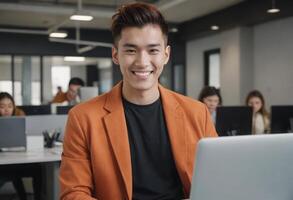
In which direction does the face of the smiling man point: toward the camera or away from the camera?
toward the camera

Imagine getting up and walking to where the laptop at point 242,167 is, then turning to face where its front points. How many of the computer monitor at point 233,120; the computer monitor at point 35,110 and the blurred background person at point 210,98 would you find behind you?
0

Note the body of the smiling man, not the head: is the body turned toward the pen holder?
no

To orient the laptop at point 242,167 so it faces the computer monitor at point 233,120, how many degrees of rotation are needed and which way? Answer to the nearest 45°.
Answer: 0° — it already faces it

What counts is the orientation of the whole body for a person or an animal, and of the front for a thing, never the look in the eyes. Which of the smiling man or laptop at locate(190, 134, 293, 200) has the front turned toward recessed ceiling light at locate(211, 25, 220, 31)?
the laptop

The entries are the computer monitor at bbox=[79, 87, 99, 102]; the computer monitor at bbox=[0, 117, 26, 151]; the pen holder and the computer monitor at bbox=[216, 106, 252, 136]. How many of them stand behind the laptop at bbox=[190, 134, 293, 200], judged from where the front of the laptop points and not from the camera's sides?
0

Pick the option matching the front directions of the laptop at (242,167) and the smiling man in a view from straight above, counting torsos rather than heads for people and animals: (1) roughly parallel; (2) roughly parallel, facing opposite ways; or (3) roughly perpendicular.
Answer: roughly parallel, facing opposite ways

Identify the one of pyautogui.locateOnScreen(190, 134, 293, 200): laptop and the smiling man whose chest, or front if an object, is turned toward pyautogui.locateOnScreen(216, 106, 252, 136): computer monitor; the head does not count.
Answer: the laptop

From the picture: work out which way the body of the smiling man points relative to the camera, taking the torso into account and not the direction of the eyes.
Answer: toward the camera

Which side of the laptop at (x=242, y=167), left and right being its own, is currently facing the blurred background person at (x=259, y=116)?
front

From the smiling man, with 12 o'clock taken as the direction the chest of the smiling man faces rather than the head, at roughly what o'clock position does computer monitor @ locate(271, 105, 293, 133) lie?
The computer monitor is roughly at 7 o'clock from the smiling man.

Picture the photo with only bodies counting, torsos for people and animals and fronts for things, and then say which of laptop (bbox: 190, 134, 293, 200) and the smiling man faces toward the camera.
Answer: the smiling man

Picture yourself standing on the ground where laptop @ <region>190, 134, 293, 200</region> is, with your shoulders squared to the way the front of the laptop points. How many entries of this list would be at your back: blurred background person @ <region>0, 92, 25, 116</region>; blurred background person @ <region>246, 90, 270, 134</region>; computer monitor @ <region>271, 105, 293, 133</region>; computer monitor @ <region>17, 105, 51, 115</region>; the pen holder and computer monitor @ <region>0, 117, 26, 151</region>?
0

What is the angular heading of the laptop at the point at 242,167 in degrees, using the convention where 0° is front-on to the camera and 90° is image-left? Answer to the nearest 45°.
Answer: approximately 180°

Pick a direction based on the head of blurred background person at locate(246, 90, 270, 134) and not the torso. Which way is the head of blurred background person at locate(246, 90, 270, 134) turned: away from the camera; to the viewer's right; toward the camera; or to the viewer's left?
toward the camera

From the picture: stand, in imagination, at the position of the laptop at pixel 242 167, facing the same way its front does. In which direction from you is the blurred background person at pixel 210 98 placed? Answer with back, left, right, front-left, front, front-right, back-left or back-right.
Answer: front

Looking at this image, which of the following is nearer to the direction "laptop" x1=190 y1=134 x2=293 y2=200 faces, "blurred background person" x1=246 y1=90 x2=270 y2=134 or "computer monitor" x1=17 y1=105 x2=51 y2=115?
the blurred background person

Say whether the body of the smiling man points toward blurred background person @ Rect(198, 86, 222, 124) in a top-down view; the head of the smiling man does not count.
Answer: no

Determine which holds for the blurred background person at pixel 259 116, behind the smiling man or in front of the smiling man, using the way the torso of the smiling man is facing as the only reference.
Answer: behind
